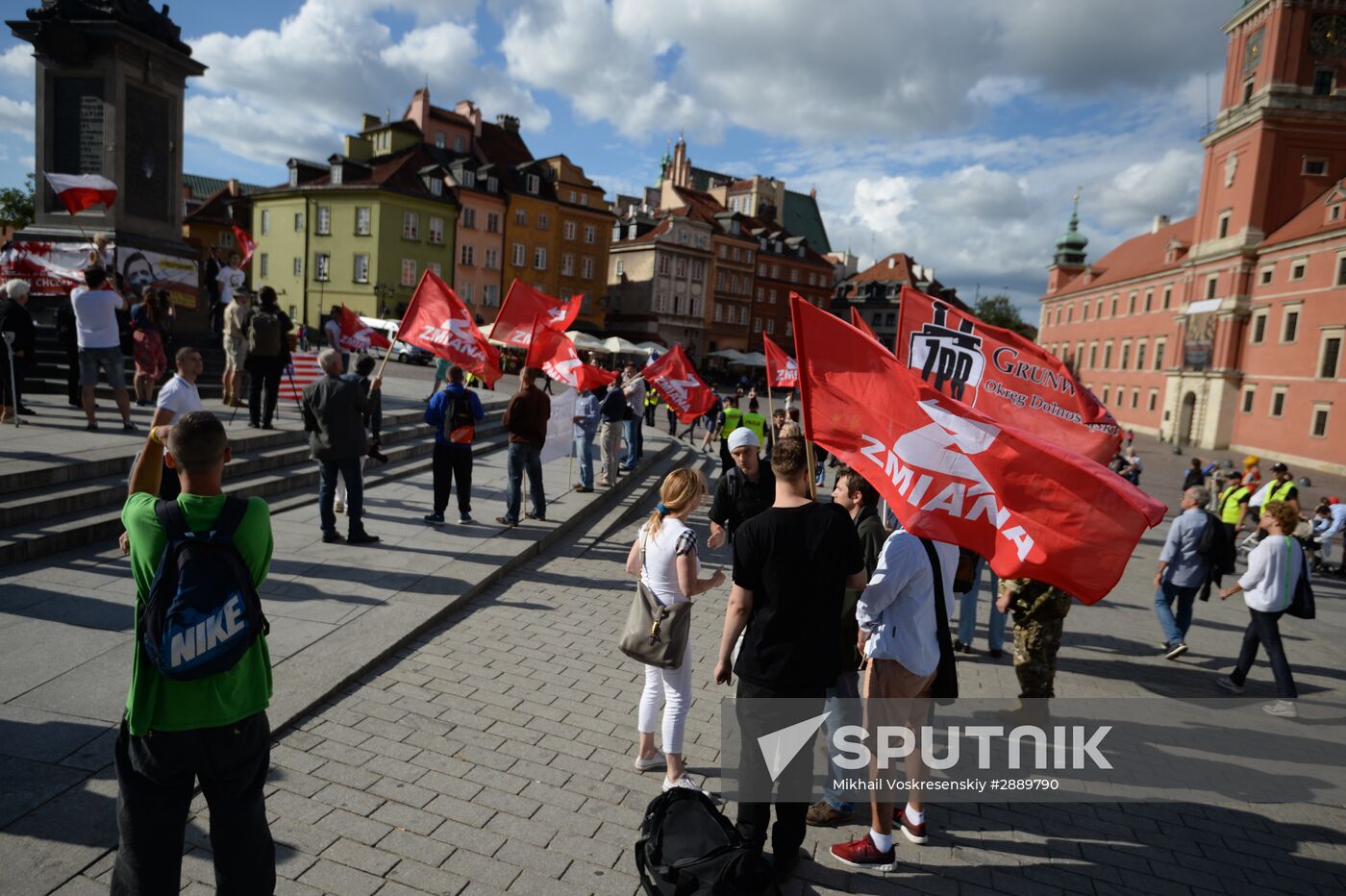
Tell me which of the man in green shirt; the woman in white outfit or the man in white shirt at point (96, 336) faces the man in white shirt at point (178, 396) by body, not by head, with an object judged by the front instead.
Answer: the man in green shirt

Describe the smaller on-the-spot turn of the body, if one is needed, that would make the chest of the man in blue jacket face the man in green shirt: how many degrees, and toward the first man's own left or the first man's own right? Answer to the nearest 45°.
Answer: approximately 180°

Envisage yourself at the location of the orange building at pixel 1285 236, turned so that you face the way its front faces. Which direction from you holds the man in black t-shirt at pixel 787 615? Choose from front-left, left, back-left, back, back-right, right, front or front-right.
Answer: front-left

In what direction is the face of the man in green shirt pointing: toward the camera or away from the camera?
away from the camera

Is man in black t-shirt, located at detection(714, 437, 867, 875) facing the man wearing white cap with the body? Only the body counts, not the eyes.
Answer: yes

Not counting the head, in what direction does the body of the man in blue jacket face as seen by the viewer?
away from the camera

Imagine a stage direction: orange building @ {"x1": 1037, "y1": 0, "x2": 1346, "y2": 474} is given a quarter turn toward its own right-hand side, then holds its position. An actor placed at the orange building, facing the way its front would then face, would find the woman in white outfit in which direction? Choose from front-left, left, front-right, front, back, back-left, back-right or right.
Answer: back-left

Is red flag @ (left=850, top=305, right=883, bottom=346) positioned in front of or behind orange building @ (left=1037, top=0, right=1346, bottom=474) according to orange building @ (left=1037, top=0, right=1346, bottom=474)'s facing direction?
in front

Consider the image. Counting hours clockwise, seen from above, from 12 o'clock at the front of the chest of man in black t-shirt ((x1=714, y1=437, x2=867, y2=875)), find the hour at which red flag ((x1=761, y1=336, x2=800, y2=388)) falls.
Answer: The red flag is roughly at 12 o'clock from the man in black t-shirt.

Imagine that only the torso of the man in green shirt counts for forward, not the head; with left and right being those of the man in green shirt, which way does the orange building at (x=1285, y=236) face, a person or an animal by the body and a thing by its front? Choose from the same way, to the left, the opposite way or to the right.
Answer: to the left

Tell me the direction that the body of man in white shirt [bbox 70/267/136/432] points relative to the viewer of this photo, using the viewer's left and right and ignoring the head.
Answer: facing away from the viewer

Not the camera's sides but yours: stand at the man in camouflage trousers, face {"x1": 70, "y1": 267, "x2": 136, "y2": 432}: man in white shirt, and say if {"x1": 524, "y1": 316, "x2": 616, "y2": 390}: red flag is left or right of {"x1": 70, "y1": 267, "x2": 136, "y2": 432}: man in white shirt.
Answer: right

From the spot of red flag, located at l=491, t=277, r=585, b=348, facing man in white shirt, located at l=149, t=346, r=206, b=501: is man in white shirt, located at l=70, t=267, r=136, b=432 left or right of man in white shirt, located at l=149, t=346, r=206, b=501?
right

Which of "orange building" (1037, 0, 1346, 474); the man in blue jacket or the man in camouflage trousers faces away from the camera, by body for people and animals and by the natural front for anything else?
the man in blue jacket

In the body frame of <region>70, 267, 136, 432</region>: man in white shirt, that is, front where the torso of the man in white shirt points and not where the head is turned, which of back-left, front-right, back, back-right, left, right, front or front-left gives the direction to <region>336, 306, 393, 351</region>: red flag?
front-right

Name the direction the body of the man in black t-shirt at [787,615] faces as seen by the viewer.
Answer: away from the camera
